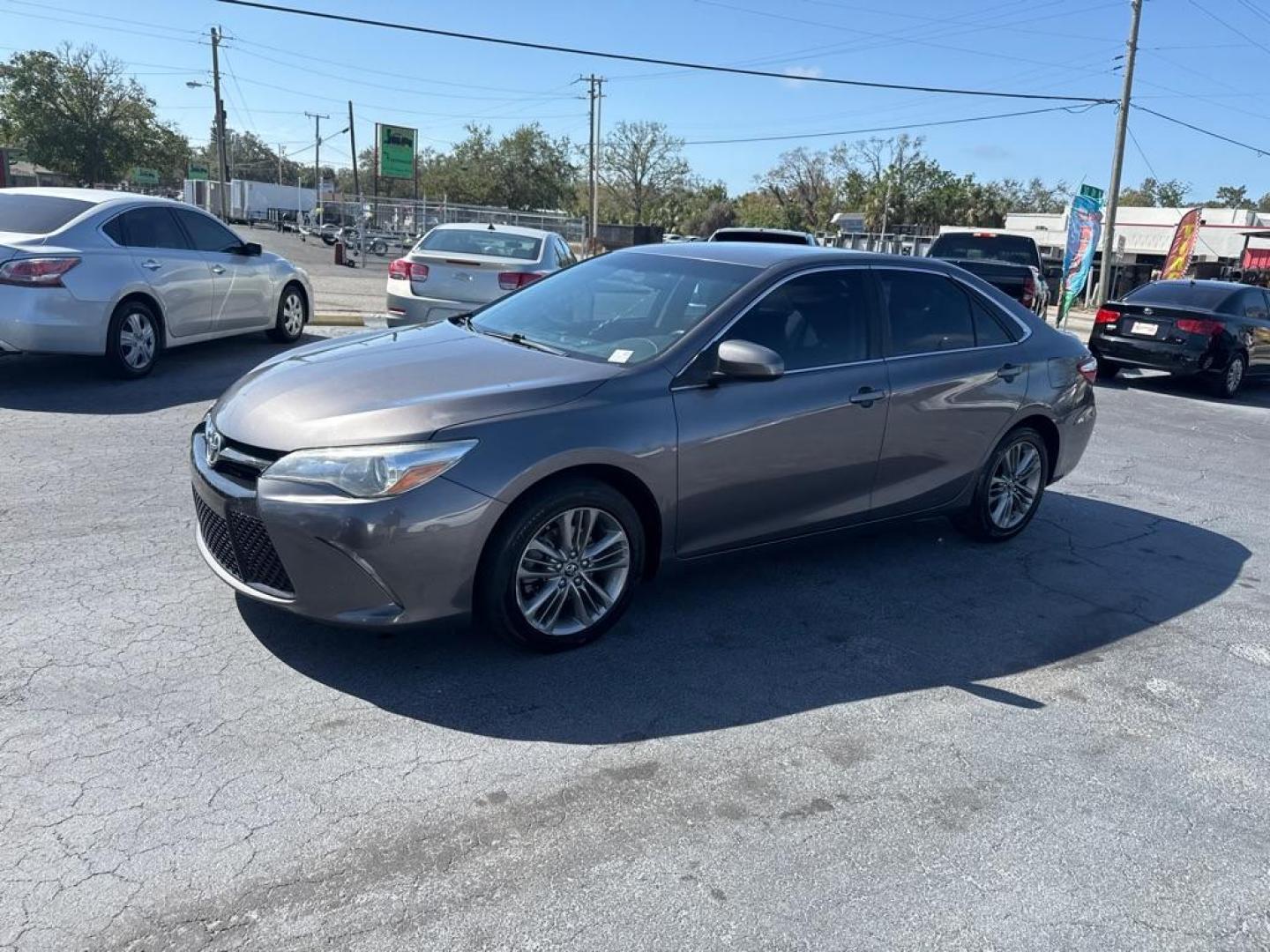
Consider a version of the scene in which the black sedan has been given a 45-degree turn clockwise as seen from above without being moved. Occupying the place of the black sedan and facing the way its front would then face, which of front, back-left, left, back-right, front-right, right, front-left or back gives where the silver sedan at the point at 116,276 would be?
back-right

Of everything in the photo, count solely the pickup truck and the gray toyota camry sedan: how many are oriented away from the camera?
1

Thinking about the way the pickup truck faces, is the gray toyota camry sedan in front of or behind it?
behind

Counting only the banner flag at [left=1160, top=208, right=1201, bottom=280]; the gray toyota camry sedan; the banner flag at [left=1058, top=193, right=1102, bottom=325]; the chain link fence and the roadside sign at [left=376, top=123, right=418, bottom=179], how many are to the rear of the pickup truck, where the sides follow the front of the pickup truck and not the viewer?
1

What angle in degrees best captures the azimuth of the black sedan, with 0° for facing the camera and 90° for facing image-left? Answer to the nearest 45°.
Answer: approximately 225°

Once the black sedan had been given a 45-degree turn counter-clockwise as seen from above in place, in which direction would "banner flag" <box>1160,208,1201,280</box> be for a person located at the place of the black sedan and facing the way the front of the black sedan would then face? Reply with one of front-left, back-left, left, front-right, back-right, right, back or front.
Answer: front

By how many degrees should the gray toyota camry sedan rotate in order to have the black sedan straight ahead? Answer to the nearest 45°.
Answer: approximately 180°

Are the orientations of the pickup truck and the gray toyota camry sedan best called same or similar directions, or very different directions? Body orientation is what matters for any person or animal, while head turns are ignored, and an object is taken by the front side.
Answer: very different directions

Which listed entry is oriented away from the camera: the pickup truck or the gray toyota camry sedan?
the pickup truck

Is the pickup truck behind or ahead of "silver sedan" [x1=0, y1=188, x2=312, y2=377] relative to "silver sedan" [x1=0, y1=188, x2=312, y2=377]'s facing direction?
ahead

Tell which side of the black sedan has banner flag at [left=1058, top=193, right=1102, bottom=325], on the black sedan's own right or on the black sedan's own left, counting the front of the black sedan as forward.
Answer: on the black sedan's own left

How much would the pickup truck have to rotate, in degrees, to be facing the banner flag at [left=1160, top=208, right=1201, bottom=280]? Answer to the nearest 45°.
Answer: approximately 45° to its right

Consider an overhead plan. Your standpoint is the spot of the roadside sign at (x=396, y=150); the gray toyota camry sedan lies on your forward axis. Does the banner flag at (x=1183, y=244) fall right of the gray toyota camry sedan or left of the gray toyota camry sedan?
left

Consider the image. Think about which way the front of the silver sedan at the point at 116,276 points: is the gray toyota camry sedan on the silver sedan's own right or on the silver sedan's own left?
on the silver sedan's own right

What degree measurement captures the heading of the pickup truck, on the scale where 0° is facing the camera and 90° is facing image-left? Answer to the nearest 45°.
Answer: approximately 180°

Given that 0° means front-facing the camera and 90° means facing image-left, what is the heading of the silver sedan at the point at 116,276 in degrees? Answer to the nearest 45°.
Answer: approximately 225°

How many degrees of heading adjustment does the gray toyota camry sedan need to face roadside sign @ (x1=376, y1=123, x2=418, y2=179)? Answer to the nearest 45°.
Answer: approximately 135° to its right

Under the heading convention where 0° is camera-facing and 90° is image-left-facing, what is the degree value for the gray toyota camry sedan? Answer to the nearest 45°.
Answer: approximately 45°

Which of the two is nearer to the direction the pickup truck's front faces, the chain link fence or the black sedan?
the chain link fence
